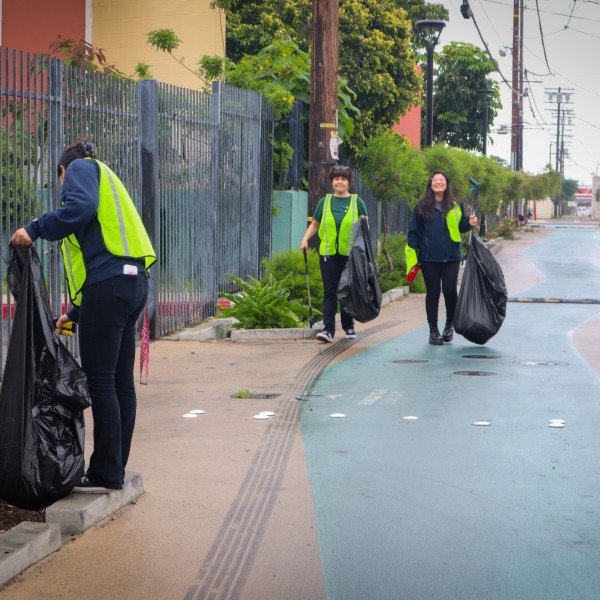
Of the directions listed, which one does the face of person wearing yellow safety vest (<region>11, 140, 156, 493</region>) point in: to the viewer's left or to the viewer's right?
to the viewer's left

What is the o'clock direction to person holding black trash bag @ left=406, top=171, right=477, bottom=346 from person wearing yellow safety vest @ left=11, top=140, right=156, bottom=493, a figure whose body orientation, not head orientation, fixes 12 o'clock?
The person holding black trash bag is roughly at 4 o'clock from the person wearing yellow safety vest.

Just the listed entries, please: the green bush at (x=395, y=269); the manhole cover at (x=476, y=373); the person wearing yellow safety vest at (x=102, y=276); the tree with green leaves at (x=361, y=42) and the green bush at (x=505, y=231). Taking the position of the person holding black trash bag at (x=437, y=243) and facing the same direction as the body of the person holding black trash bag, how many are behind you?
3

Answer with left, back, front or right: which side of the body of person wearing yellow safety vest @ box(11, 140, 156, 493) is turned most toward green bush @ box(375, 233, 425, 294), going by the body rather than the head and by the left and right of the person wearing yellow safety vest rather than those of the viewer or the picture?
right

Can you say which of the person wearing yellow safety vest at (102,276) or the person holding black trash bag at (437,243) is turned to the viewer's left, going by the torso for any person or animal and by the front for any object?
the person wearing yellow safety vest

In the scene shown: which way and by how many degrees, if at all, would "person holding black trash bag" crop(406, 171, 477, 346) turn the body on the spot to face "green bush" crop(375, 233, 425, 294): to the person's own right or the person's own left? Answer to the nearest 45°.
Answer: approximately 180°

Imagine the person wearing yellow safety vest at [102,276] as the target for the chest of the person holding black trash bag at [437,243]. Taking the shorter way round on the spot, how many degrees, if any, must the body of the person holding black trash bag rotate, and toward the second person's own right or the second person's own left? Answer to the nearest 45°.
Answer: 0° — they already face them

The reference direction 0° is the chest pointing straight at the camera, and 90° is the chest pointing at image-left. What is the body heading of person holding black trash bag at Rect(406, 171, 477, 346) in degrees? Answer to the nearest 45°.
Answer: approximately 0°

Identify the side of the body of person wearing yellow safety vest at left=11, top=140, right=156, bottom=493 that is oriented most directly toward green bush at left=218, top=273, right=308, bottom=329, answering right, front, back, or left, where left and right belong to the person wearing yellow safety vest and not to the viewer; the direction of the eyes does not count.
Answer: right

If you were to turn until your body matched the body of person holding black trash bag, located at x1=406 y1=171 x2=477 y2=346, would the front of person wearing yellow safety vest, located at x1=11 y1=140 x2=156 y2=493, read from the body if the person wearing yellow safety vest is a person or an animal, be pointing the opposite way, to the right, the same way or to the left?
to the right
